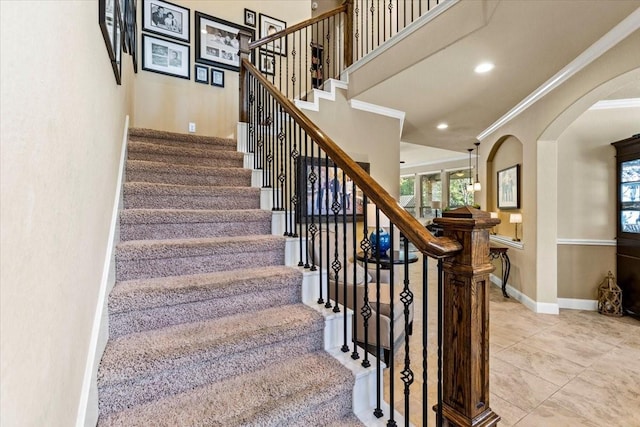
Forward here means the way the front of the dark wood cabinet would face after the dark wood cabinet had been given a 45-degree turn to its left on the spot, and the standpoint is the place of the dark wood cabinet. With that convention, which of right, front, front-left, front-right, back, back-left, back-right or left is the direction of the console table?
right

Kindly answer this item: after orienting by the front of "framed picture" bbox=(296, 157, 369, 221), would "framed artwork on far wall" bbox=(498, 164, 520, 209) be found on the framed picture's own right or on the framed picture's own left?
on the framed picture's own left

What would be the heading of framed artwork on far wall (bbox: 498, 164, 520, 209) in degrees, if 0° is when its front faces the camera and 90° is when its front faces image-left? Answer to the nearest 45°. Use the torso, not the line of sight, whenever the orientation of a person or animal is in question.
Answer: approximately 45°

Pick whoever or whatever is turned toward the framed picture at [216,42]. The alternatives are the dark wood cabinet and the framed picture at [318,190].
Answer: the dark wood cabinet

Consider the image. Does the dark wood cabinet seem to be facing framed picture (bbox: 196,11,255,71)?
yes

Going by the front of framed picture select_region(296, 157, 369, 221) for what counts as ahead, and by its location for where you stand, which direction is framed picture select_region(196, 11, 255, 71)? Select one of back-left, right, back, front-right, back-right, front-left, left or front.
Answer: back-right

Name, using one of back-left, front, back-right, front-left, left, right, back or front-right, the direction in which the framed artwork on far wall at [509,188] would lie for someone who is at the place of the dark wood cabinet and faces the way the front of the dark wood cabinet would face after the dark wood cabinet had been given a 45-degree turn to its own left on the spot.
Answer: right

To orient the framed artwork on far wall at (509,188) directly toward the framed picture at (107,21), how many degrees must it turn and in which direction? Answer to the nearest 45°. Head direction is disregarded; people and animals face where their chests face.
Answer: approximately 45° to its left

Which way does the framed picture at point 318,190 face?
toward the camera

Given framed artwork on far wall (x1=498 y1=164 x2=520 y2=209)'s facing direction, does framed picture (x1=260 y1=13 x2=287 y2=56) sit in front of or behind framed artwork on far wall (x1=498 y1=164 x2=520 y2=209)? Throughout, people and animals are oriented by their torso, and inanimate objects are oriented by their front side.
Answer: in front

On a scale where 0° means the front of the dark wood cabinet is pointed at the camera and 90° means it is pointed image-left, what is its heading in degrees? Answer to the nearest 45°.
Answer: approximately 45°

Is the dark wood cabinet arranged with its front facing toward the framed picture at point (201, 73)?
yes

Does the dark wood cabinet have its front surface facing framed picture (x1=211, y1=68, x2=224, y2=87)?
yes

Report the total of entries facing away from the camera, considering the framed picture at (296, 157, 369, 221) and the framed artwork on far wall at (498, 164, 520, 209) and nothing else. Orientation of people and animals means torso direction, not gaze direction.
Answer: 0

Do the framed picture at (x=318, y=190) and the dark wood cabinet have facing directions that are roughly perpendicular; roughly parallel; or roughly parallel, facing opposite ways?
roughly perpendicular

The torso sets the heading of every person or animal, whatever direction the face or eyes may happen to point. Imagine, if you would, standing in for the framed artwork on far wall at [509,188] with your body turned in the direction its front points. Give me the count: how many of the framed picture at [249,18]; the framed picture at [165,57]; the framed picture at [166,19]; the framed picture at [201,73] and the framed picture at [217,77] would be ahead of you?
5

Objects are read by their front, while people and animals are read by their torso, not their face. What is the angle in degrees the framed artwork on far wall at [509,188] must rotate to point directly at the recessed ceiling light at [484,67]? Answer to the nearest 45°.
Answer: approximately 45° to its left

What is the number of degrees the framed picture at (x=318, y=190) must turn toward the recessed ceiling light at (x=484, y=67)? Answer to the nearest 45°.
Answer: approximately 45° to its left

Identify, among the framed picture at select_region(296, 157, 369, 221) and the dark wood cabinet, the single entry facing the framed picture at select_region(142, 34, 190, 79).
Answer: the dark wood cabinet
